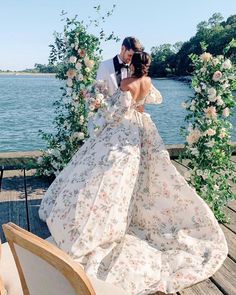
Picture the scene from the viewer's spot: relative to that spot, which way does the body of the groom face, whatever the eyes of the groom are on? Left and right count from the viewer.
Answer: facing the viewer and to the right of the viewer

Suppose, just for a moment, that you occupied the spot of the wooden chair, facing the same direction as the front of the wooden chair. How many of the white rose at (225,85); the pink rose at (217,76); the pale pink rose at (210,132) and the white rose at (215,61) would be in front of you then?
4

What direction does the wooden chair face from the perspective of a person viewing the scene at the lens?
facing away from the viewer and to the right of the viewer

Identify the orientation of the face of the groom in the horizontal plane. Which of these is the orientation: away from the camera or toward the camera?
toward the camera

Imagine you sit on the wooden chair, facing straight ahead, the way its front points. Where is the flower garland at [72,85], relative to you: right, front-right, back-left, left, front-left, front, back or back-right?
front-left

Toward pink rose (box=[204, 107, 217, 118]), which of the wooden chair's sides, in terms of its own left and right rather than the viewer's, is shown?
front

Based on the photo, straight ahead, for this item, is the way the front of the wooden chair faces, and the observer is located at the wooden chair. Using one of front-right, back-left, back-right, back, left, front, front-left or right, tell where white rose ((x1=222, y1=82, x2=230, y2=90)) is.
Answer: front

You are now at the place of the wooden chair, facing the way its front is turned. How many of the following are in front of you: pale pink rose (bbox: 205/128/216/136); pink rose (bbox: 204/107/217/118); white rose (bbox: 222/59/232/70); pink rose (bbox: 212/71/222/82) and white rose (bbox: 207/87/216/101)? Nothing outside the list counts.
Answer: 5

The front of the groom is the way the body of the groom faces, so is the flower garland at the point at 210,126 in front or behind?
in front

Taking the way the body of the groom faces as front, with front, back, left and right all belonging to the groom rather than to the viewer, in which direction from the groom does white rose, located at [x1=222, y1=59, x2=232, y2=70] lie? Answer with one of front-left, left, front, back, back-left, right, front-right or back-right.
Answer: front-left

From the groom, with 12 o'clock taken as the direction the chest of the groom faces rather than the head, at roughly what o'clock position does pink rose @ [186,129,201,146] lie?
The pink rose is roughly at 11 o'clock from the groom.

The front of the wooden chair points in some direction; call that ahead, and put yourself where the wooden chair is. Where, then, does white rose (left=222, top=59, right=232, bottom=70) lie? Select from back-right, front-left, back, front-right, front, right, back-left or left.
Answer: front

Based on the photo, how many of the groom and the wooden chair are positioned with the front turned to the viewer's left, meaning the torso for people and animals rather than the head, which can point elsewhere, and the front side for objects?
0

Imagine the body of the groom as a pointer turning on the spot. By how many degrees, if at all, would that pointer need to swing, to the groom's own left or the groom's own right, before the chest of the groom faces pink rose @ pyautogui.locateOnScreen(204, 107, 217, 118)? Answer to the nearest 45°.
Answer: approximately 45° to the groom's own left

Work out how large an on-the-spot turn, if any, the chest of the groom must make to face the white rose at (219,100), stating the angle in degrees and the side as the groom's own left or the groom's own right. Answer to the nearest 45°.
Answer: approximately 45° to the groom's own left
